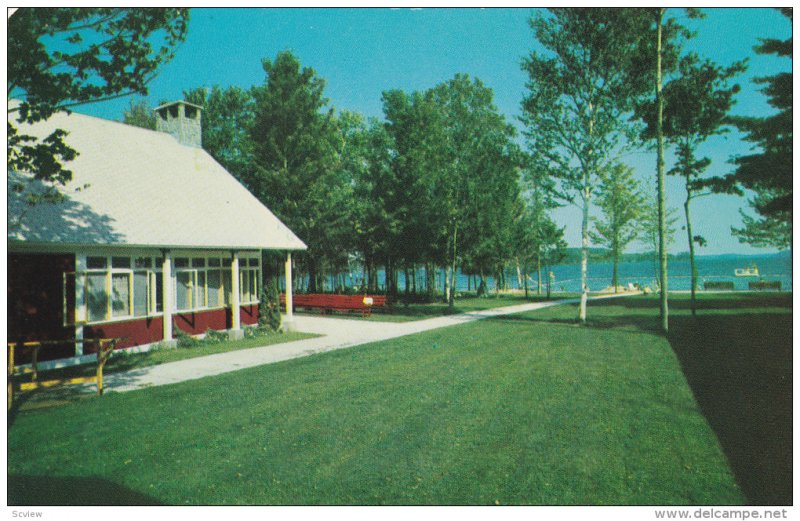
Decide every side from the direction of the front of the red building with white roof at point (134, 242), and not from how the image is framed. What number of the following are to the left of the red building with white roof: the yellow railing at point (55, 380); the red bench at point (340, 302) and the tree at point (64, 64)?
1

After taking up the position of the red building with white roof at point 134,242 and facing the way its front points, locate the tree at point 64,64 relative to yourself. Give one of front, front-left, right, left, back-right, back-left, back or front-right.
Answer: front-right

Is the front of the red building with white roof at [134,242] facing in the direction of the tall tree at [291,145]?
no

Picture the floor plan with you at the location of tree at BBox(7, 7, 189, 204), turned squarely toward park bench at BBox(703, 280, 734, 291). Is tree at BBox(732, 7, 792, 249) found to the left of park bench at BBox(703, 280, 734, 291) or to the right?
right

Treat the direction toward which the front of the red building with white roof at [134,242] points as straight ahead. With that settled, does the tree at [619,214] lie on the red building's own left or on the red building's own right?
on the red building's own left

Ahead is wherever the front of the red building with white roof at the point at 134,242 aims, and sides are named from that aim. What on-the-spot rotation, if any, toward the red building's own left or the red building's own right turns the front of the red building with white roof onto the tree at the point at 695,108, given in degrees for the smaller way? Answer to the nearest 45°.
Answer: approximately 45° to the red building's own left

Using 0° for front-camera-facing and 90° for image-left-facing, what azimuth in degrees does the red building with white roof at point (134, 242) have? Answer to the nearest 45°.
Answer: approximately 315°

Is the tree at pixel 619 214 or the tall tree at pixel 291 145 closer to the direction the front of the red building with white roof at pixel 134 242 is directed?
the tree

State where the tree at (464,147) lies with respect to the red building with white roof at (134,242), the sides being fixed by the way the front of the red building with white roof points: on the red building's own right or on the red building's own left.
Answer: on the red building's own left

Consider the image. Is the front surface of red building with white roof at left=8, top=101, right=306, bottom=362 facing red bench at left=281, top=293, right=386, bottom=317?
no

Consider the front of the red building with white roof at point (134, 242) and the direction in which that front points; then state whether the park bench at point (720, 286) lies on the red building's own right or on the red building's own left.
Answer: on the red building's own left

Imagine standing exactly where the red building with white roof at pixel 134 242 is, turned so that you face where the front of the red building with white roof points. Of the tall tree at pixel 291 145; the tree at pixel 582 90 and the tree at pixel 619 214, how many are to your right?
0

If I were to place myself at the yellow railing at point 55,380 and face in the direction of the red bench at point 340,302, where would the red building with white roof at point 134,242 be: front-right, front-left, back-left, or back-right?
front-left

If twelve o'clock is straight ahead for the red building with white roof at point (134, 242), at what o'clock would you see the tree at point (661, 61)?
The tree is roughly at 11 o'clock from the red building with white roof.
